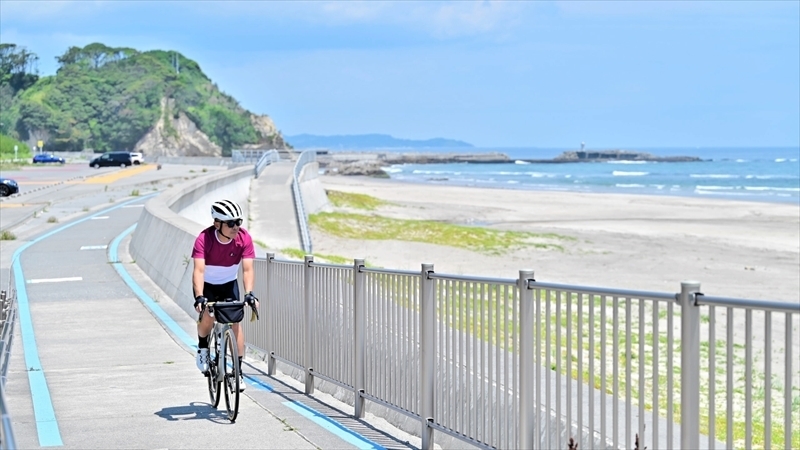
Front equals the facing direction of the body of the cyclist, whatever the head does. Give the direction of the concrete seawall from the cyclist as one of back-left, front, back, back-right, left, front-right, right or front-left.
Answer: back

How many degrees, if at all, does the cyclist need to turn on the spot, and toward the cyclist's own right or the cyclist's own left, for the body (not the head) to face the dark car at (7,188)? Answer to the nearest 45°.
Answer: approximately 180°

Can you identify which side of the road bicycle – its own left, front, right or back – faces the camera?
front

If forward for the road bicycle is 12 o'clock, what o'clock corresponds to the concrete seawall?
The concrete seawall is roughly at 6 o'clock from the road bicycle.

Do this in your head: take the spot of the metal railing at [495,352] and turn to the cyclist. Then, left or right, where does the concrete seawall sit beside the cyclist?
right

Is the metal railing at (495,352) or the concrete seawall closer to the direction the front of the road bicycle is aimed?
the metal railing
